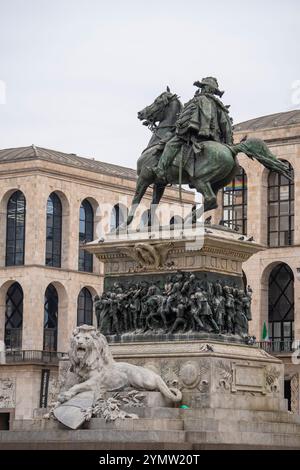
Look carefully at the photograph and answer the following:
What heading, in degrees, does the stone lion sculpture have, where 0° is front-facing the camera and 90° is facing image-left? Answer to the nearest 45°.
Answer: approximately 90°
